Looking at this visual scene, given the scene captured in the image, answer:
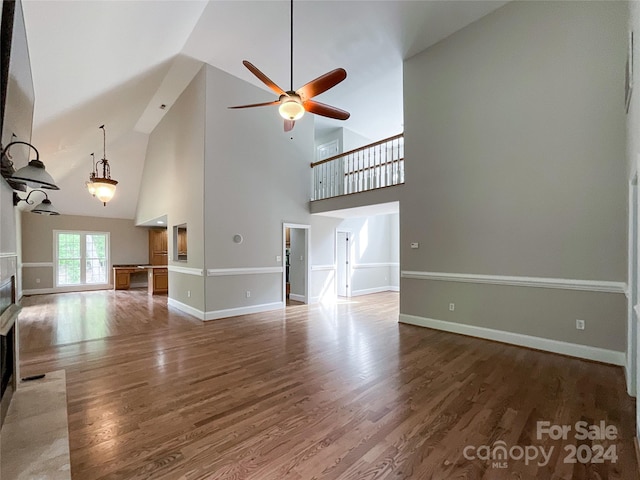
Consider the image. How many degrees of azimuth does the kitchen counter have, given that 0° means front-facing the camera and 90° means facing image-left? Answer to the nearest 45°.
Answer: approximately 0°

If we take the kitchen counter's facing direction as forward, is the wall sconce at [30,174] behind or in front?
in front

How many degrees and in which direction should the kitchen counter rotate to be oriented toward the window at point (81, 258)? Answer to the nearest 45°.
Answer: approximately 135° to its right

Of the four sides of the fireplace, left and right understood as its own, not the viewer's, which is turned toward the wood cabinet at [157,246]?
left

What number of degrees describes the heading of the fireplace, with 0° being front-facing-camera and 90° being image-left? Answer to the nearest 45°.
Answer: approximately 270°

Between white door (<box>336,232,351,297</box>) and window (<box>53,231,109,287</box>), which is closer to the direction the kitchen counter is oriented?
the white door

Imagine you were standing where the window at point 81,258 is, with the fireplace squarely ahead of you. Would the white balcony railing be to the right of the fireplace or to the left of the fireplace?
left

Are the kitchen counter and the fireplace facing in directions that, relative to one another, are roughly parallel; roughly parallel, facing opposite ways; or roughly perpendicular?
roughly perpendicular

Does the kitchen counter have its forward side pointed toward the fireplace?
yes

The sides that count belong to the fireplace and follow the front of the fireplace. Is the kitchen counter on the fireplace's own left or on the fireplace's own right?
on the fireplace's own left

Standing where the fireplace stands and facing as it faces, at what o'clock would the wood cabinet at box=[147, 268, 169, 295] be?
The wood cabinet is roughly at 10 o'clock from the fireplace.

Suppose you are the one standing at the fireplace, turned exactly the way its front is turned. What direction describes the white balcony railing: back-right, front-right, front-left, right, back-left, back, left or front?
front

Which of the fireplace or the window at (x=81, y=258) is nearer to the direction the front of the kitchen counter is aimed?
the fireplace
